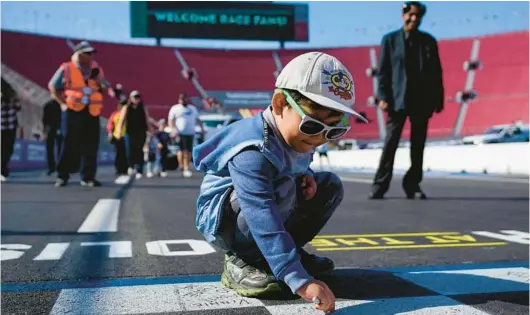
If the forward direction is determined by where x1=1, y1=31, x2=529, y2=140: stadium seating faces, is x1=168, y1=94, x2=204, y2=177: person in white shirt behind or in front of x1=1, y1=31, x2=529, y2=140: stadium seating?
in front

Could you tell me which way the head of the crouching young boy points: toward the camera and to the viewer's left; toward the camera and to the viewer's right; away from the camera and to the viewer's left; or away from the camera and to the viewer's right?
toward the camera and to the viewer's right

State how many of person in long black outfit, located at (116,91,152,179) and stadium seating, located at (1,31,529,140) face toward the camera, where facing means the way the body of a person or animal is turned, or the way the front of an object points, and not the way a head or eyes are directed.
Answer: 2

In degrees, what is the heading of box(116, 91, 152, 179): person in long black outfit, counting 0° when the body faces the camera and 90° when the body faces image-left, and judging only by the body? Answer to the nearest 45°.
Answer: approximately 0°

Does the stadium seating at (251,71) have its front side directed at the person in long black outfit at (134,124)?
yes

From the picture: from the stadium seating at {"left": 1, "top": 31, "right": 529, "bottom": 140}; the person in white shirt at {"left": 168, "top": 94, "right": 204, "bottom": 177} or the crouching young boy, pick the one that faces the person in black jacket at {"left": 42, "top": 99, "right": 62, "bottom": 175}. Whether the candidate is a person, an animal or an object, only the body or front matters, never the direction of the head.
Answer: the stadium seating

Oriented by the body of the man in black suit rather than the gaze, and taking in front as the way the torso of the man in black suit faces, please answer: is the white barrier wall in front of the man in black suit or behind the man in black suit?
behind

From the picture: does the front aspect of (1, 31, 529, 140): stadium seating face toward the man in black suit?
yes

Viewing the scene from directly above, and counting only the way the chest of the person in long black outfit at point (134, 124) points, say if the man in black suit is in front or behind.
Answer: in front

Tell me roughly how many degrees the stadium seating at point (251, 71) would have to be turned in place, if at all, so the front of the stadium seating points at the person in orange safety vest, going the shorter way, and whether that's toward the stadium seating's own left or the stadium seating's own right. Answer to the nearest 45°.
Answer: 0° — it already faces them

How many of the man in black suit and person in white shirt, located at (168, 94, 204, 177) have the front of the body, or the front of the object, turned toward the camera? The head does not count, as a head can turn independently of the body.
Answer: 2

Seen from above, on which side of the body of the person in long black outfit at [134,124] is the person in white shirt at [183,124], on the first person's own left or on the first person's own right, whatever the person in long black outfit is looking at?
on the first person's own left

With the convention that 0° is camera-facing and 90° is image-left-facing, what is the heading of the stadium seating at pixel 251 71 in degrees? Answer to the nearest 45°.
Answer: approximately 0°

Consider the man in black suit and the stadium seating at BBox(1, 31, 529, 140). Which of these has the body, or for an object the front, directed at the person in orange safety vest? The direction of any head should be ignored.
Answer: the stadium seating
